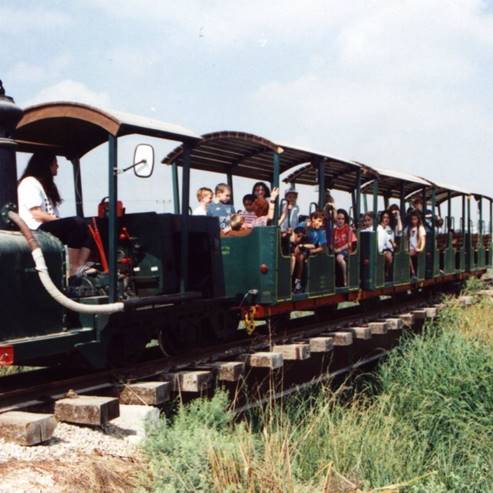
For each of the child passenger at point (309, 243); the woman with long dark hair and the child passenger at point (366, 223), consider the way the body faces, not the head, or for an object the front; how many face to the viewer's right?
1

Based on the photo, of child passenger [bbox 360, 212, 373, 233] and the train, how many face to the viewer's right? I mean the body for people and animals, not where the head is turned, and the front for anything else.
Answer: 0

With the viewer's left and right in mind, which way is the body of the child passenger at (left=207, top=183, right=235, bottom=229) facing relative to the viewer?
facing the viewer and to the right of the viewer

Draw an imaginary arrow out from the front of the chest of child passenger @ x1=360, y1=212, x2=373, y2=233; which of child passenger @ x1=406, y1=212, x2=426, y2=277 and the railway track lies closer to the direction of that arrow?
the railway track

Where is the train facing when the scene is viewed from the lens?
facing the viewer and to the left of the viewer

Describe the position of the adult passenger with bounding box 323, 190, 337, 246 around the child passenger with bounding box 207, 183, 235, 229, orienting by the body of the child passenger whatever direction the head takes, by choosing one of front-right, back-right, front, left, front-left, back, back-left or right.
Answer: left

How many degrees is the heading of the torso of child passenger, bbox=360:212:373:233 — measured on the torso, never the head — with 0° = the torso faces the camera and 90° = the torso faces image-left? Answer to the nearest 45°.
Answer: approximately 45°

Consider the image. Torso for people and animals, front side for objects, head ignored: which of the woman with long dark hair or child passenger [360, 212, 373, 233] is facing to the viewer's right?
the woman with long dark hair

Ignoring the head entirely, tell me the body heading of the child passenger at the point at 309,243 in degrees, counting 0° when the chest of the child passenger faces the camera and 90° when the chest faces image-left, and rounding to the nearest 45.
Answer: approximately 45°
